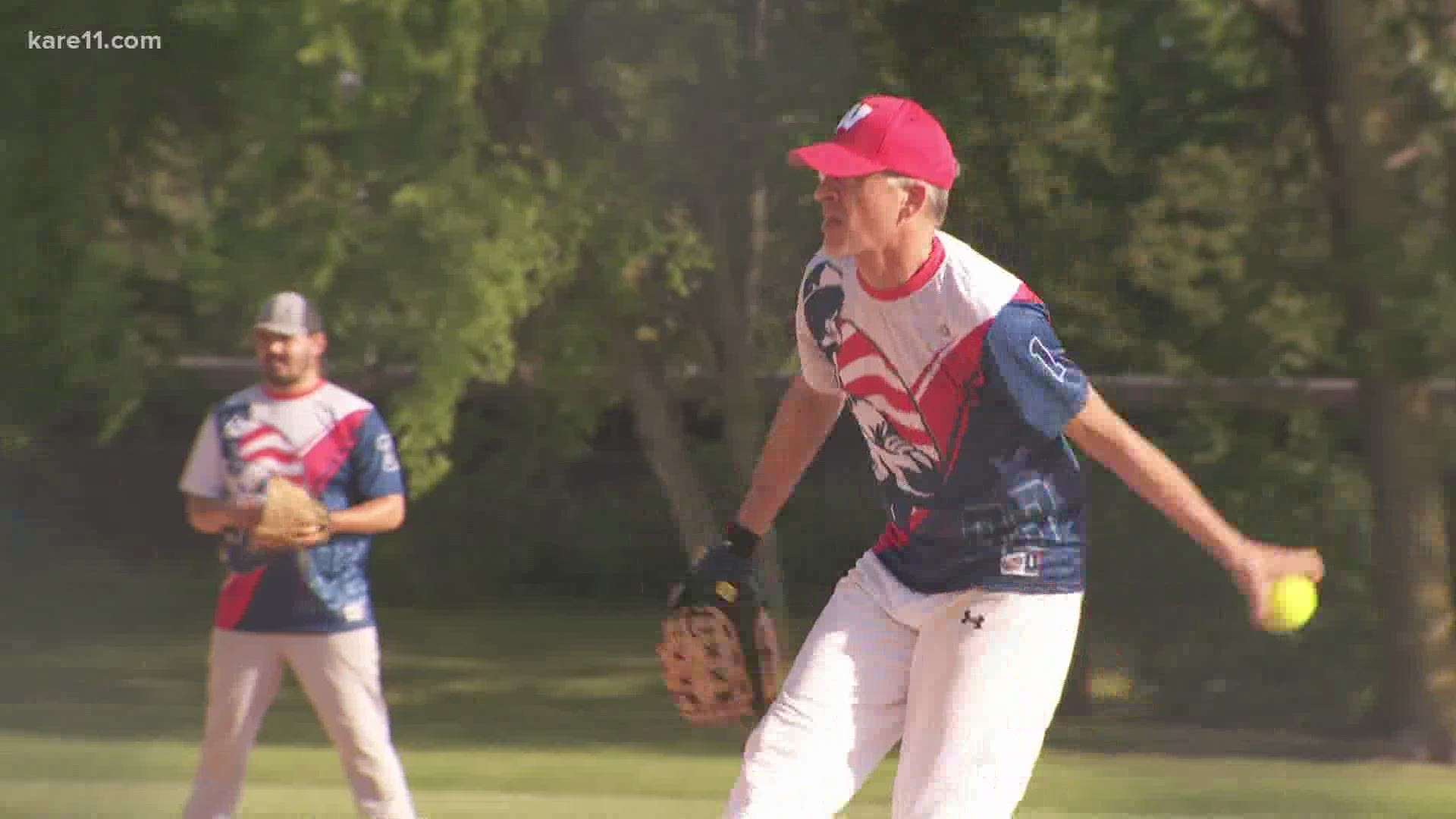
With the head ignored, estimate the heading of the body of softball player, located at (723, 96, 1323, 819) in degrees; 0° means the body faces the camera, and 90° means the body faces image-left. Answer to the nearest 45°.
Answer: approximately 45°

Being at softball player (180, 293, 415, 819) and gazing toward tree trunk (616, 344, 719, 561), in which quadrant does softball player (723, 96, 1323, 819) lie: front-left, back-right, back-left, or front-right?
back-right

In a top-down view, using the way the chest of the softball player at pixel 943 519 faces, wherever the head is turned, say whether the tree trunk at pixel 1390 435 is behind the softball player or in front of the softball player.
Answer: behind

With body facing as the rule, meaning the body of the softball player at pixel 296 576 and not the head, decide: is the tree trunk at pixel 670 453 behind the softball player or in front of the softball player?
behind

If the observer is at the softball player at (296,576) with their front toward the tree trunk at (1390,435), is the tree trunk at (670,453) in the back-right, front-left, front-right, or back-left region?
front-left

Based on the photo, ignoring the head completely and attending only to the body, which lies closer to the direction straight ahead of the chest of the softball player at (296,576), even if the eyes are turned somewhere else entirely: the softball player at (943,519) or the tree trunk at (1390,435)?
the softball player

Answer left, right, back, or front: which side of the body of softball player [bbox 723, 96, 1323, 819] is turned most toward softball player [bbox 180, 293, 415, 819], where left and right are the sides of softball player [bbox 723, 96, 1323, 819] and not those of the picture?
right

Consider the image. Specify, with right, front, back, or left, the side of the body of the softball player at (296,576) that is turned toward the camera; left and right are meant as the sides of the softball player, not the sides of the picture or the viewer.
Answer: front

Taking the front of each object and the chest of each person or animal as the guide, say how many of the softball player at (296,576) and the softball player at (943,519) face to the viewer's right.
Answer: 0

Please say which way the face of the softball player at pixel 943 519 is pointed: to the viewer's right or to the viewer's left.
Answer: to the viewer's left

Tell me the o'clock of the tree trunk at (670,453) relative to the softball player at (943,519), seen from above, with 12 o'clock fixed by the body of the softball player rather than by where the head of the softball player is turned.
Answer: The tree trunk is roughly at 4 o'clock from the softball player.
